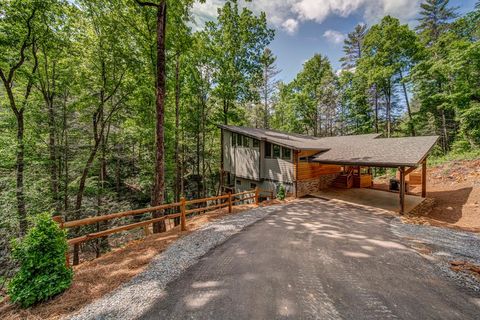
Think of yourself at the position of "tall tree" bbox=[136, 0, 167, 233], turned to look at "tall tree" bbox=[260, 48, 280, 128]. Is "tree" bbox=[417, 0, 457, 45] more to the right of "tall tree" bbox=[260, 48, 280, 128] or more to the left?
right

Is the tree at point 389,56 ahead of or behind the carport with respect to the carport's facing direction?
behind

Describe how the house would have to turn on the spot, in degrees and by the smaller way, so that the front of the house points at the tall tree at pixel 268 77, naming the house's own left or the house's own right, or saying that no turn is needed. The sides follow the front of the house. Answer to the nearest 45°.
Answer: approximately 180°

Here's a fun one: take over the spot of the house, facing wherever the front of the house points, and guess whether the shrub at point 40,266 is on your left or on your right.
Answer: on your right

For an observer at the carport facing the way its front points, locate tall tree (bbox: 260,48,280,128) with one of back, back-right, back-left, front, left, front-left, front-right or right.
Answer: back-right

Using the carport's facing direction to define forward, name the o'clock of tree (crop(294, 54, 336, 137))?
The tree is roughly at 5 o'clock from the carport.

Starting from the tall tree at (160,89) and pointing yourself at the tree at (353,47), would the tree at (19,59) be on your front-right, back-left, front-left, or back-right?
back-left

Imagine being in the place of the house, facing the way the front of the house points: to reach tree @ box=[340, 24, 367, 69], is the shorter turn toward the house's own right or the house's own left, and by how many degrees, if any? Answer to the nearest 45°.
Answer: approximately 135° to the house's own left

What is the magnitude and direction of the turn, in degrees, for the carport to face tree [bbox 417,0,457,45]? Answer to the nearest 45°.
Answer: approximately 180°

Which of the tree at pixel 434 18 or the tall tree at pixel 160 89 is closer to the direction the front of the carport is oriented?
the tall tree

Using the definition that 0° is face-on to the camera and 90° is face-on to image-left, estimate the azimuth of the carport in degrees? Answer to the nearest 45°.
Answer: approximately 0°

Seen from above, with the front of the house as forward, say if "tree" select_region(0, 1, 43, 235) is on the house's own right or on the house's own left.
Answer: on the house's own right
